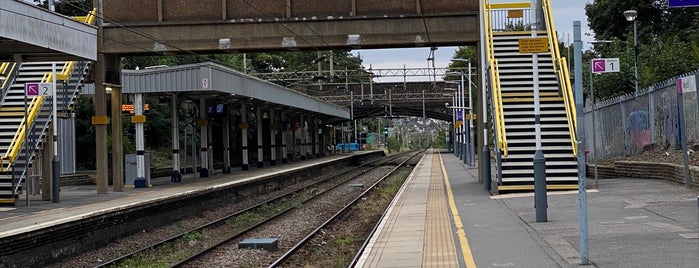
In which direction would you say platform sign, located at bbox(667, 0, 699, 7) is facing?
toward the camera

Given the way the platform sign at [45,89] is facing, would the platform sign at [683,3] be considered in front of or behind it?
in front

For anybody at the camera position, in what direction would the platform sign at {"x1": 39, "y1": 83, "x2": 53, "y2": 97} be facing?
facing the viewer

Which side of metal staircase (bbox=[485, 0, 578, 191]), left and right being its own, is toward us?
front

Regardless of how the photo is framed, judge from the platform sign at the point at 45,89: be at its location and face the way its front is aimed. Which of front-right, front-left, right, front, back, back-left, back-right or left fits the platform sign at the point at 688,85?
front-left

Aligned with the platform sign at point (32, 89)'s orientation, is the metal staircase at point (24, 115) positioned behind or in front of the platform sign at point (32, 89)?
behind

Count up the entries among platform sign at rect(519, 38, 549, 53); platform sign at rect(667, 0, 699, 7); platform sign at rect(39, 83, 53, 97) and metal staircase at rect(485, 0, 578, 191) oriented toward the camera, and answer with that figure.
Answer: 4

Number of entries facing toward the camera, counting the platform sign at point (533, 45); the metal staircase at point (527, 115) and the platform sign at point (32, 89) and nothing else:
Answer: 3

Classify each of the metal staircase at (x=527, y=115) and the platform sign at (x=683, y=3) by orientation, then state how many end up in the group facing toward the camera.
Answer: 2

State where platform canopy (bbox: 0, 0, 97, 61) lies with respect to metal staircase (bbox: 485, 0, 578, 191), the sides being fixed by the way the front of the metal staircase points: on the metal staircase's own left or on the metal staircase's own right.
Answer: on the metal staircase's own right
